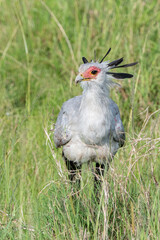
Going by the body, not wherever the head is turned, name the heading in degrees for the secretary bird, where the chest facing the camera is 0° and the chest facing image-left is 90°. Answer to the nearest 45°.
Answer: approximately 0°
